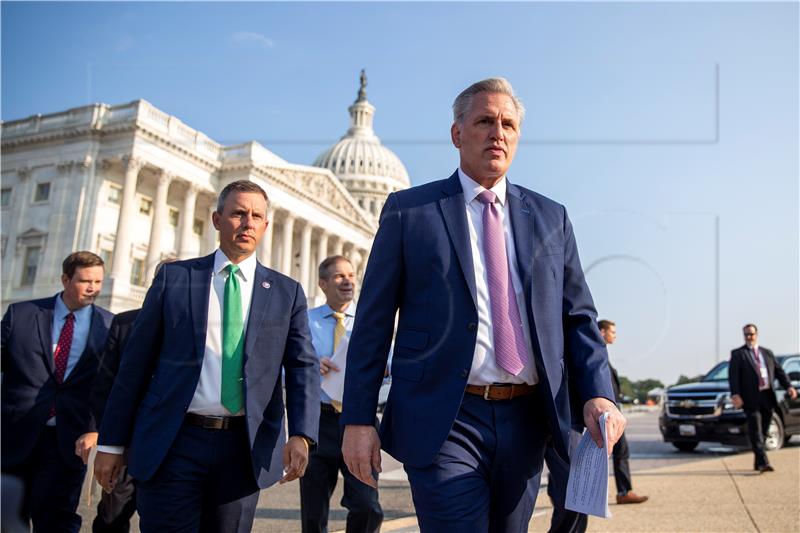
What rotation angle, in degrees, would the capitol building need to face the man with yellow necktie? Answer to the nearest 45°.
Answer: approximately 45° to its right

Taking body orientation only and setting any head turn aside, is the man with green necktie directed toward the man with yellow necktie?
no

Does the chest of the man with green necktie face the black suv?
no

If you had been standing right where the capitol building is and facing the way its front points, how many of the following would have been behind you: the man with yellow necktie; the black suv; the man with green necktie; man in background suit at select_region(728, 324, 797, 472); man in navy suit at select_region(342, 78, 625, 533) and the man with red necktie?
0

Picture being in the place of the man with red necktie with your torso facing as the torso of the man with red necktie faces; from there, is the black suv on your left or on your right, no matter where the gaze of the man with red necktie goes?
on your left

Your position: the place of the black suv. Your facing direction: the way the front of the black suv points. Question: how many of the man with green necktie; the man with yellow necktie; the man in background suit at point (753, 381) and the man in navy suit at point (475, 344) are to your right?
0

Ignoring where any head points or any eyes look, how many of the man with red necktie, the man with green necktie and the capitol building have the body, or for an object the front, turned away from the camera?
0

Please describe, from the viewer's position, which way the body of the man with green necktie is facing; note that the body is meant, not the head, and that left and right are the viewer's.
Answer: facing the viewer

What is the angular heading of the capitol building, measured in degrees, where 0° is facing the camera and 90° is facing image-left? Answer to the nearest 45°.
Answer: approximately 315°

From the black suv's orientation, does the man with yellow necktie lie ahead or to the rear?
ahead

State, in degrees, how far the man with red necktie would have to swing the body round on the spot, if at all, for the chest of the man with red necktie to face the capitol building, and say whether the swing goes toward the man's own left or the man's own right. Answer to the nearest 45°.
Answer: approximately 135° to the man's own left

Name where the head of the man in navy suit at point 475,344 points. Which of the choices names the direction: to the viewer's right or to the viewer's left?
to the viewer's right

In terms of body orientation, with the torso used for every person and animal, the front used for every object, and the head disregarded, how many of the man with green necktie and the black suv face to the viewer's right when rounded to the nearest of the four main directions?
0

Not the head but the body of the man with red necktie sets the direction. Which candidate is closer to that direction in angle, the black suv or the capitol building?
the black suv

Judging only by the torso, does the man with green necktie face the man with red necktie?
no

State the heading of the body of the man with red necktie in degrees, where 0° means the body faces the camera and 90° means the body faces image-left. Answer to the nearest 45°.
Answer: approximately 315°

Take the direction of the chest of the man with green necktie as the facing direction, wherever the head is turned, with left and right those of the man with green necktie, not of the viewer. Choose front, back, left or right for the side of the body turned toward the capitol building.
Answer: back

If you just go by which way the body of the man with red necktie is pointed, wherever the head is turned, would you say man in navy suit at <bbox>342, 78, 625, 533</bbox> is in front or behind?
in front

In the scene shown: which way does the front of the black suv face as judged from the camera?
facing the viewer and to the left of the viewer
